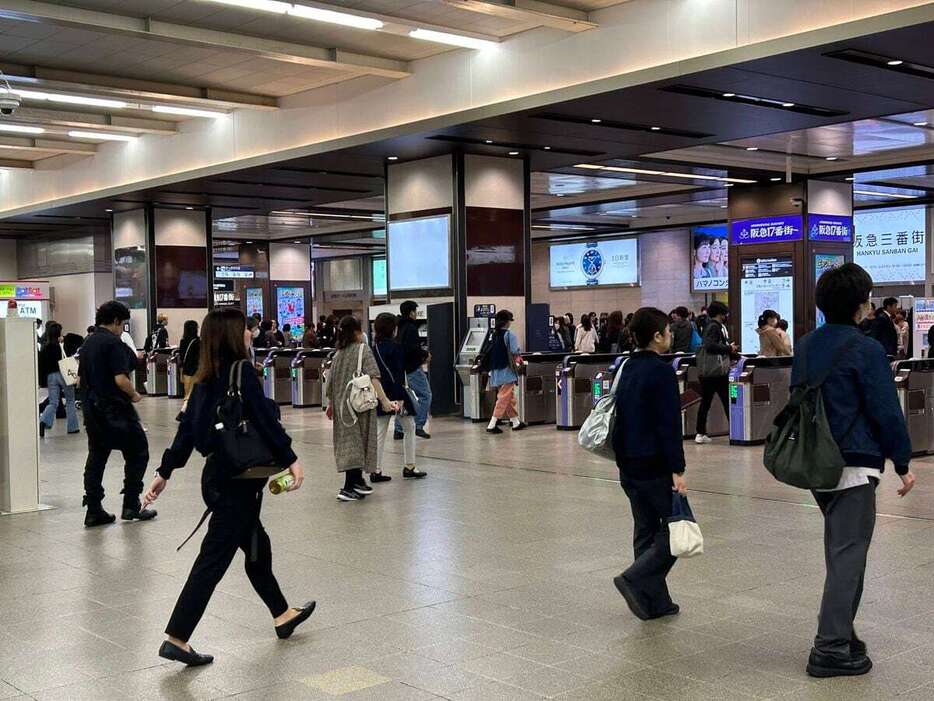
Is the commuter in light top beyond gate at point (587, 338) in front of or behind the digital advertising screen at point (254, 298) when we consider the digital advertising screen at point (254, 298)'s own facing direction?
in front

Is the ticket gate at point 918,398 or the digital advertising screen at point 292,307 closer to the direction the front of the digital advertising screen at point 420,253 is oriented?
the ticket gate

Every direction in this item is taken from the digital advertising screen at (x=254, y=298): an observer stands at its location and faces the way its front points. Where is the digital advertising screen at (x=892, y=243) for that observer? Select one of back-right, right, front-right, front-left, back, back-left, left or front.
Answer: front-left

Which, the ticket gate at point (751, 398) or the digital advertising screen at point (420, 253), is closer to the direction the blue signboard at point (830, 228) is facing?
the ticket gate

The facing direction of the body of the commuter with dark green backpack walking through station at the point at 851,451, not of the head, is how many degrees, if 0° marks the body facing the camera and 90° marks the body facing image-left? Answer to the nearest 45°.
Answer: approximately 225°

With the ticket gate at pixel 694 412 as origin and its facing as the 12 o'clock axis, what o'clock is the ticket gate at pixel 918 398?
the ticket gate at pixel 918 398 is roughly at 9 o'clock from the ticket gate at pixel 694 412.

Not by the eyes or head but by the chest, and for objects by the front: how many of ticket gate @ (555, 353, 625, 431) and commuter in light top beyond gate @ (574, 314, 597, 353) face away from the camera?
1

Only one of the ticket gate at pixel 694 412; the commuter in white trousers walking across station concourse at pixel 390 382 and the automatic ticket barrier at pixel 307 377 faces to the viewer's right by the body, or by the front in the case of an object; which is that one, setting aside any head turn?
the commuter in white trousers walking across station concourse

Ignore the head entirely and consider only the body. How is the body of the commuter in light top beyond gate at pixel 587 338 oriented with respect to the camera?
away from the camera

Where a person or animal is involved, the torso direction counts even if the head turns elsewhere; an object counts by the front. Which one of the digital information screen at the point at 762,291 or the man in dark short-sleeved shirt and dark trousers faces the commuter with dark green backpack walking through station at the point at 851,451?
the digital information screen

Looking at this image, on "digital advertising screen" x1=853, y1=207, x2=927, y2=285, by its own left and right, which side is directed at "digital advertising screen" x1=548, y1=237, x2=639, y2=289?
right

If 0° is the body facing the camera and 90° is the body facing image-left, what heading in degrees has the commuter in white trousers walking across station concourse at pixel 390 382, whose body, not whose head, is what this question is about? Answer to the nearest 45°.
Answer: approximately 270°

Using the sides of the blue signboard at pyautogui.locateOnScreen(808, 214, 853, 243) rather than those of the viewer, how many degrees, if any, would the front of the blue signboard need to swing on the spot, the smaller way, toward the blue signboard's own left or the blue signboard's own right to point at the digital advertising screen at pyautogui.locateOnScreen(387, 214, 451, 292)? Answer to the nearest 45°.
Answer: approximately 90° to the blue signboard's own right
